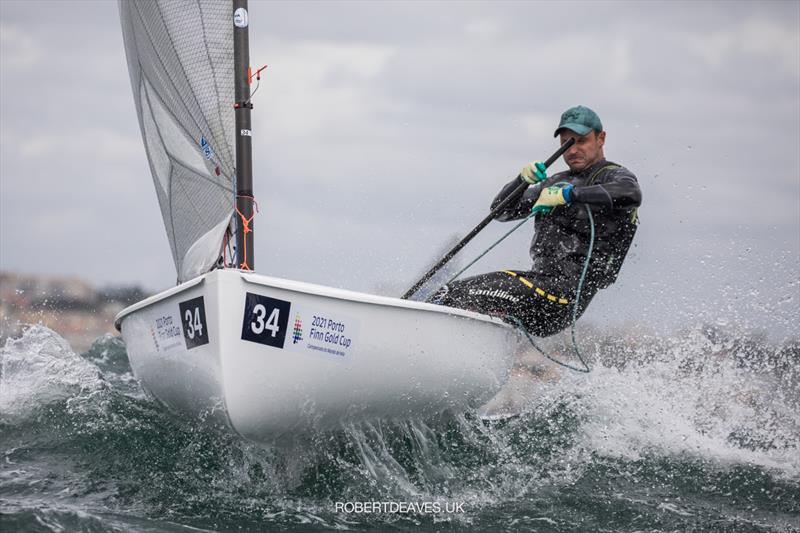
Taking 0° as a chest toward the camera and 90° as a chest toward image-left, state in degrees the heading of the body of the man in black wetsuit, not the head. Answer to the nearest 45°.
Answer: approximately 45°
